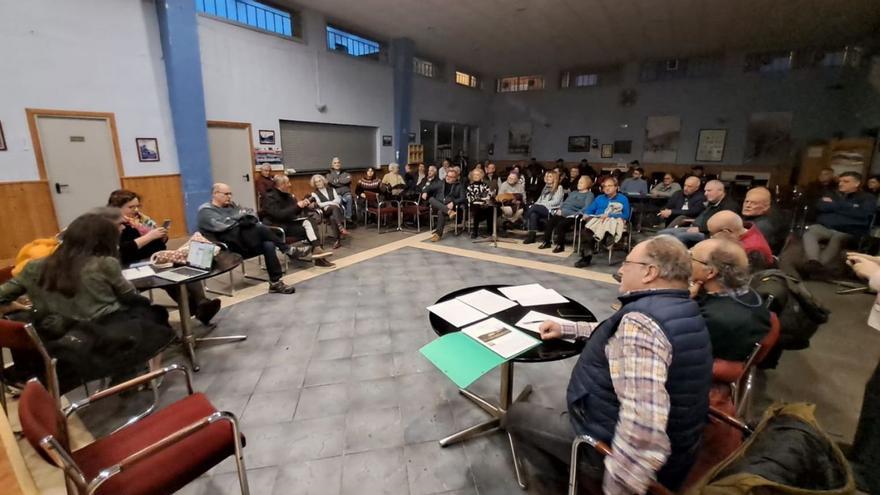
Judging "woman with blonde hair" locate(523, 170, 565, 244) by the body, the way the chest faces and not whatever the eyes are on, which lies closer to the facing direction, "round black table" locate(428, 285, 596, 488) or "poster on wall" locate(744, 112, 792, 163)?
the round black table

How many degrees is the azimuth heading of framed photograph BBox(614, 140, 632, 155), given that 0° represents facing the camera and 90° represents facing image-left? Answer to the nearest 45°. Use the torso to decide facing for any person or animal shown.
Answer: approximately 0°

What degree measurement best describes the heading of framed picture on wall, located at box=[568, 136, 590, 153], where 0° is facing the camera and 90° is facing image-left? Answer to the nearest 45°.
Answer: approximately 0°

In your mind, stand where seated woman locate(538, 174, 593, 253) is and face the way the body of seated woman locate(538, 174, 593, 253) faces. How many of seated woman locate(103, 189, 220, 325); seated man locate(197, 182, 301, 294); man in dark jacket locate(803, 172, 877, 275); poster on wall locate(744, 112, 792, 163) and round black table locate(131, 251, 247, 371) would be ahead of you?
3

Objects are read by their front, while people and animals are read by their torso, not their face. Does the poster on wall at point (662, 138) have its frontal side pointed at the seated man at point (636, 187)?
yes

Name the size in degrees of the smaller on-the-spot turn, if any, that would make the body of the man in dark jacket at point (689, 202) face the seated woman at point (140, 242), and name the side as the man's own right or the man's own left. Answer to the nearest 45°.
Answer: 0° — they already face them

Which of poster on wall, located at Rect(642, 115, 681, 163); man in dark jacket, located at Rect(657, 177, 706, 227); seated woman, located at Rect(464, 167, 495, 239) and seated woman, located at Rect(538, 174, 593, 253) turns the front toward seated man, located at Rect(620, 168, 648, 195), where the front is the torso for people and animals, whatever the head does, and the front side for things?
the poster on wall

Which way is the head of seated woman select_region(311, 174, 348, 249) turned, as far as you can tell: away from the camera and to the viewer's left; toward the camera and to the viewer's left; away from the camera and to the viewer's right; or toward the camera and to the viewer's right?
toward the camera and to the viewer's right

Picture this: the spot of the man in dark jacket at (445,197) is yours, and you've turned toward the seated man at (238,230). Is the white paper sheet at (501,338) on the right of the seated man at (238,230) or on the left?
left
